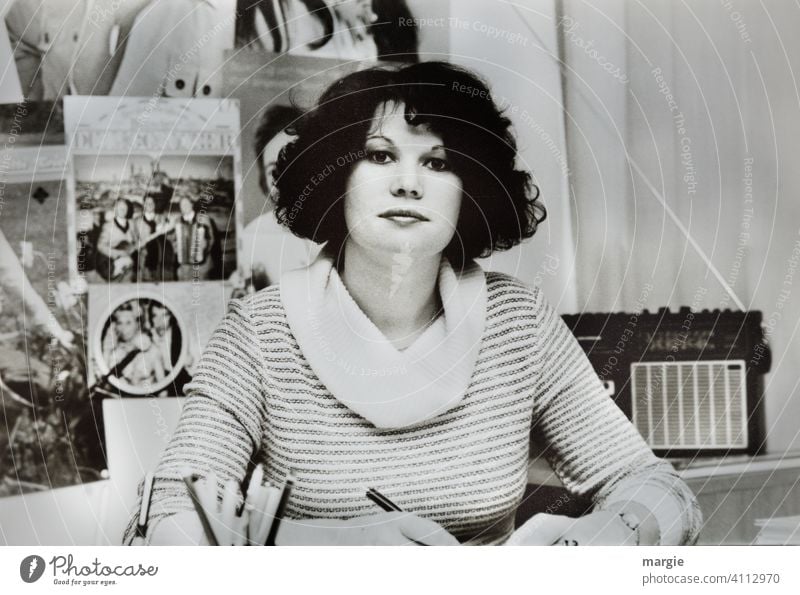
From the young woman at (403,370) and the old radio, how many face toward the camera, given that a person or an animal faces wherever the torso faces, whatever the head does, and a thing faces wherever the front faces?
2

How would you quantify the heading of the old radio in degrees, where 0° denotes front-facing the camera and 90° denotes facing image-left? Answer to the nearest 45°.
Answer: approximately 0°

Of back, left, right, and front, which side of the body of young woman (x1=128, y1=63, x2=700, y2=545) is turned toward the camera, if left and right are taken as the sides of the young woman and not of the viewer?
front

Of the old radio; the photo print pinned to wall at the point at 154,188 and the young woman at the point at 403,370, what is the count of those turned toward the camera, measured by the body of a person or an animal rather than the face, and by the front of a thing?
3

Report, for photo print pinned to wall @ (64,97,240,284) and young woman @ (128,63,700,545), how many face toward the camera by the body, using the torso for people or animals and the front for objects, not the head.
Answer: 2
